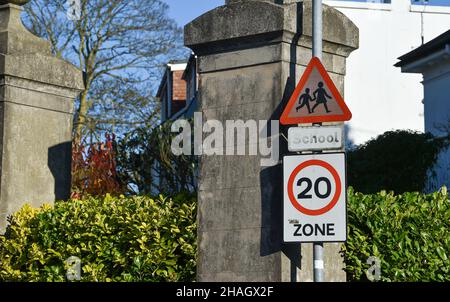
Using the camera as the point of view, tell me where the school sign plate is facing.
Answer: facing the viewer

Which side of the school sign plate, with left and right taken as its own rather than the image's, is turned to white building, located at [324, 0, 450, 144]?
back

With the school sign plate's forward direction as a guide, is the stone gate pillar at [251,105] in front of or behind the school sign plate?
behind

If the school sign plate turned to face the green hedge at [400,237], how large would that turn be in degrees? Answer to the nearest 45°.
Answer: approximately 135° to its left

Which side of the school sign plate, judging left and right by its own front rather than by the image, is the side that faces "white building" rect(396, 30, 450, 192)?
back

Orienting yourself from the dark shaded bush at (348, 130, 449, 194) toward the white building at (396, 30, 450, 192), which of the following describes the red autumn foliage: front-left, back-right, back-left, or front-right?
back-left

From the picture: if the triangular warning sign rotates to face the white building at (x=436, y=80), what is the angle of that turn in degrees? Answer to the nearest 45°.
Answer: approximately 180°

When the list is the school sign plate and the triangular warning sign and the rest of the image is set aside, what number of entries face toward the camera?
2

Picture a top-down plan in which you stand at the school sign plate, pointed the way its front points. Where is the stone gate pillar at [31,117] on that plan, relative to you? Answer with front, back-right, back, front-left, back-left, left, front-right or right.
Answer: back-right

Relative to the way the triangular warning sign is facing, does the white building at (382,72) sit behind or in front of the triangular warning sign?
behind

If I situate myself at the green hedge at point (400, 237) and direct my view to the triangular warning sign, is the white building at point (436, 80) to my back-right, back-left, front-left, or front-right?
back-right

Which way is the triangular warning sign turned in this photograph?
toward the camera
